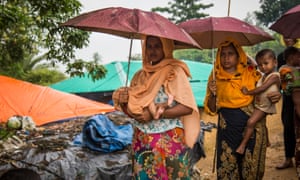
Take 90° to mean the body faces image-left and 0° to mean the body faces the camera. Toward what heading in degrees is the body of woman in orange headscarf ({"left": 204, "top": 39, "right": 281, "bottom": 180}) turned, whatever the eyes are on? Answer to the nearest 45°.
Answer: approximately 0°

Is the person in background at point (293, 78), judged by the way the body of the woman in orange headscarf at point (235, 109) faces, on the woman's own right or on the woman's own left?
on the woman's own left

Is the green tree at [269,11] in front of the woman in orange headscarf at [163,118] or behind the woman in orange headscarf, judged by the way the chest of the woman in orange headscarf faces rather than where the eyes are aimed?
behind

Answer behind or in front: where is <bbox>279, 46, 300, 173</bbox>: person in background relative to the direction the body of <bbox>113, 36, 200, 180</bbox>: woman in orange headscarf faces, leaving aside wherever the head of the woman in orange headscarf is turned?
behind

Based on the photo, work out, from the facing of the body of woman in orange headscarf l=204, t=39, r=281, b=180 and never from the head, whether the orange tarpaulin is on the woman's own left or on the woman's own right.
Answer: on the woman's own right

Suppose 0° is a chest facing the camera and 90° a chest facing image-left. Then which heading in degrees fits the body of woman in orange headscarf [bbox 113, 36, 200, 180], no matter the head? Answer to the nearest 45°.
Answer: approximately 45°

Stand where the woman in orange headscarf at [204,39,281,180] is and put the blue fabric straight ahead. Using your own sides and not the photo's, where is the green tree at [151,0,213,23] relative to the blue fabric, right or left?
right

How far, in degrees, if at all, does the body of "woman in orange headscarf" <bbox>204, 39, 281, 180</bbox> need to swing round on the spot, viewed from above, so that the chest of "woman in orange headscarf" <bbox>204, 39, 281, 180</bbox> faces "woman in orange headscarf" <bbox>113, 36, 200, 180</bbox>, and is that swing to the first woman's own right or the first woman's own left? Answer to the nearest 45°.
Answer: approximately 45° to the first woman's own right
